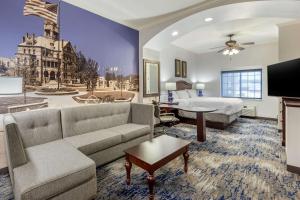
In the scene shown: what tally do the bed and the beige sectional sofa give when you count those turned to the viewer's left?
0

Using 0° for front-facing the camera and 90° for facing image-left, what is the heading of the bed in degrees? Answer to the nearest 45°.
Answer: approximately 315°

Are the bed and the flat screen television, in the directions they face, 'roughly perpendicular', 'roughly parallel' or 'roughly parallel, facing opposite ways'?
roughly perpendicular

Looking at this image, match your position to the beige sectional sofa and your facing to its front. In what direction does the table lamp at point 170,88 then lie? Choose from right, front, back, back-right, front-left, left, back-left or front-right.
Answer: left

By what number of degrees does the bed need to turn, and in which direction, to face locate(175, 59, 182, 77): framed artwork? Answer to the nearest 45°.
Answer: approximately 180°

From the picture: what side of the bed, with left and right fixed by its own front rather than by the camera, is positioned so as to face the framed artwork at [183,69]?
back

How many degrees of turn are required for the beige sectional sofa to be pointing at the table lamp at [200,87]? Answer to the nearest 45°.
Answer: approximately 90° to its left

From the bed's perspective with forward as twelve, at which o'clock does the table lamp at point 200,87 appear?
The table lamp is roughly at 7 o'clock from the bed.

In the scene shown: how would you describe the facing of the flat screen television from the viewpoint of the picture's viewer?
facing the viewer and to the left of the viewer

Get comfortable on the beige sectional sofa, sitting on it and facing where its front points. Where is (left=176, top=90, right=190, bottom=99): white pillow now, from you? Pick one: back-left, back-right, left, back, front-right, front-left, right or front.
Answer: left

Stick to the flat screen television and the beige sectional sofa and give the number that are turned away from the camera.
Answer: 0

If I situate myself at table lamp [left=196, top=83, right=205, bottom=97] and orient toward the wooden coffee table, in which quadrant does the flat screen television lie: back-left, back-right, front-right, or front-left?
front-left

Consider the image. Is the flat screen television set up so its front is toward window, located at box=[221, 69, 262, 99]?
no

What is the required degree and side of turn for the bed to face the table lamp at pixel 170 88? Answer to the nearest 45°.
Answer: approximately 135° to its right

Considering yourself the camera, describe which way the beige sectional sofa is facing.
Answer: facing the viewer and to the right of the viewer

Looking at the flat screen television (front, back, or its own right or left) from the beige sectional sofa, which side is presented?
front

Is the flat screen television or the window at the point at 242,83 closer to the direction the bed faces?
the flat screen television
